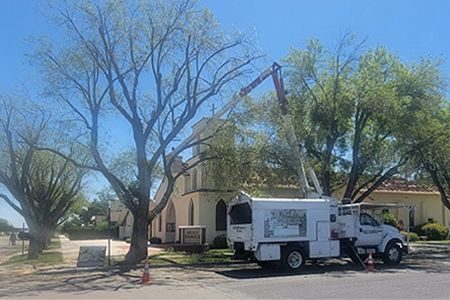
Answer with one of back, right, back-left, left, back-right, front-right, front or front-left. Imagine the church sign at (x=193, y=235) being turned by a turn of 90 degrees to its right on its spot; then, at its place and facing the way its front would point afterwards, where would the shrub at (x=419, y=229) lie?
back-right

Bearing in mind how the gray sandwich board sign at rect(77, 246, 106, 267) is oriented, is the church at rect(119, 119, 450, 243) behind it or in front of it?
behind

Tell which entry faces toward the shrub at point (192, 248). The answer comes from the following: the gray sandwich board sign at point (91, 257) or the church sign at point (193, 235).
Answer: the church sign at point (193, 235)

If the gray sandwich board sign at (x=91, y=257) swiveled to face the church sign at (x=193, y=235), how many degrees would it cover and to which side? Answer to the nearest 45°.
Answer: approximately 135° to its left

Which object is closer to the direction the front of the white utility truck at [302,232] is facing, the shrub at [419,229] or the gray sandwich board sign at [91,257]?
the shrub

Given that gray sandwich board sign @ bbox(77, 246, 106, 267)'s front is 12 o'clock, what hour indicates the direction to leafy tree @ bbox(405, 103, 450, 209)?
The leafy tree is roughly at 9 o'clock from the gray sandwich board sign.

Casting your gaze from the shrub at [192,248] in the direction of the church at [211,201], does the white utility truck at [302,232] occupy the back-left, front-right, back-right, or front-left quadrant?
back-right

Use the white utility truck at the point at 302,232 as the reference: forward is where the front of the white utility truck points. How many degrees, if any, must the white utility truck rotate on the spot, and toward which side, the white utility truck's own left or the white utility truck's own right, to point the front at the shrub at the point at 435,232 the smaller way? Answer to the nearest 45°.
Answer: approximately 45° to the white utility truck's own left

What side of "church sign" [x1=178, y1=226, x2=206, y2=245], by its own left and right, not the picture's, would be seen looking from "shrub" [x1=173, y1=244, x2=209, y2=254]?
front

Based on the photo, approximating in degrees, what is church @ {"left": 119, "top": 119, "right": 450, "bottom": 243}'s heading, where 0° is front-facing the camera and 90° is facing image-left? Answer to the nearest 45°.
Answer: approximately 45°

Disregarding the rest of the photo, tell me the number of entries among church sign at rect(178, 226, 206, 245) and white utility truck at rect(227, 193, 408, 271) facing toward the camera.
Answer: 1

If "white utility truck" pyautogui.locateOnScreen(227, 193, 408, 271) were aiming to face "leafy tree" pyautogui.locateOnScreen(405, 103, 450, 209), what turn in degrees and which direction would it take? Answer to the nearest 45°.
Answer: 0° — it already faces it

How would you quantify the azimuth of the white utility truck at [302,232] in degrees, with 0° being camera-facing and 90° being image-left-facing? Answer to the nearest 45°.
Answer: approximately 225°

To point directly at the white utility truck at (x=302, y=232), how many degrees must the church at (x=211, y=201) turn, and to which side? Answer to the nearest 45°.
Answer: approximately 45° to its left

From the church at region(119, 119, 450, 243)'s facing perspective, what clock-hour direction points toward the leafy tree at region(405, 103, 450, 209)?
The leafy tree is roughly at 9 o'clock from the church.

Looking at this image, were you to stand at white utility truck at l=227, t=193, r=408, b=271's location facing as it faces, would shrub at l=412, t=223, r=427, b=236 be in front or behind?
in front
